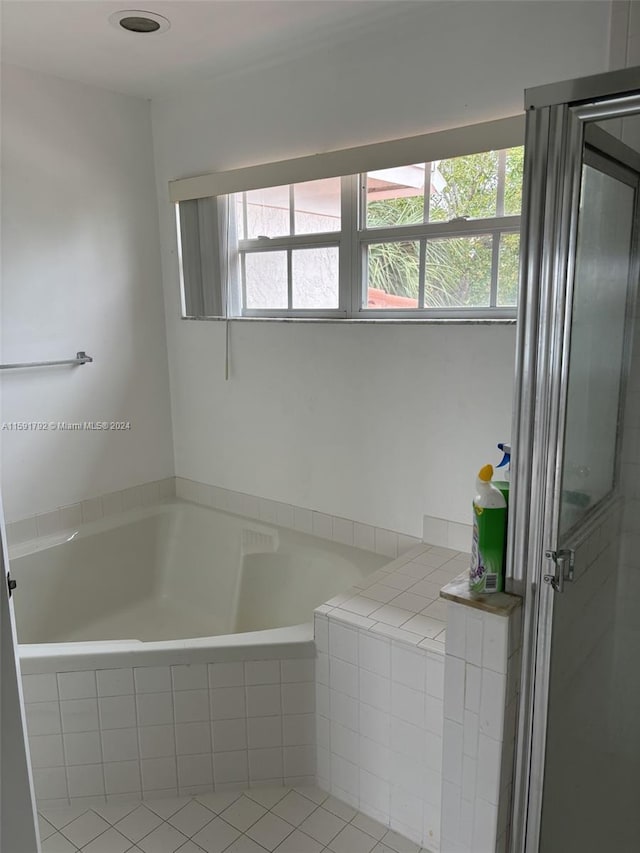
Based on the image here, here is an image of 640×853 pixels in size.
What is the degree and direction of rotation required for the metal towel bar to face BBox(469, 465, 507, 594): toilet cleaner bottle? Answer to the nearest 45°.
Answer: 0° — it already faces it

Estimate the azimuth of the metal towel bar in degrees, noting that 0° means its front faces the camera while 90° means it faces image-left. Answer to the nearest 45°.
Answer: approximately 315°

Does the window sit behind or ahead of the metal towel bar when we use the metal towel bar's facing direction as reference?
ahead
